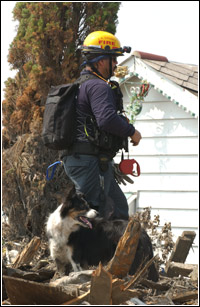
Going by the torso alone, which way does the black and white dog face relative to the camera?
to the viewer's left

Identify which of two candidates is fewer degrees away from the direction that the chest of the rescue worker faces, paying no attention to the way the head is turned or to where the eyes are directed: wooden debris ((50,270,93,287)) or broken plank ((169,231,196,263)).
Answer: the broken plank

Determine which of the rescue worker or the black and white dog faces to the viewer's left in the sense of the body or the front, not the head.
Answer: the black and white dog

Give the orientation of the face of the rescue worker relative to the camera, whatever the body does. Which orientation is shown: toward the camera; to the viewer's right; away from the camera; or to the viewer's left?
to the viewer's right

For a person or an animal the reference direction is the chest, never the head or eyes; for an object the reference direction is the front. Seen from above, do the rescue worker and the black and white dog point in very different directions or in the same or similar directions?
very different directions

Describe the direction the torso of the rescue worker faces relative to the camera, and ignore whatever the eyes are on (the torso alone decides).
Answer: to the viewer's right

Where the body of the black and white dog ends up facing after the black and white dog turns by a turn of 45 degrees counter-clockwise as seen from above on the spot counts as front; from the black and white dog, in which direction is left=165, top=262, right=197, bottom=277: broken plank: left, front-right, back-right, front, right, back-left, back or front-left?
back

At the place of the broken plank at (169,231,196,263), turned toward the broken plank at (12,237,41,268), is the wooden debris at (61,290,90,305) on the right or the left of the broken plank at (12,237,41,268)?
left

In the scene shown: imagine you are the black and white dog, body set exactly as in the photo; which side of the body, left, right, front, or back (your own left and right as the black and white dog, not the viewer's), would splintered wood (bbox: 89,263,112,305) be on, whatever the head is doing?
left

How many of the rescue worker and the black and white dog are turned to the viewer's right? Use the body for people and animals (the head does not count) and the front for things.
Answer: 1

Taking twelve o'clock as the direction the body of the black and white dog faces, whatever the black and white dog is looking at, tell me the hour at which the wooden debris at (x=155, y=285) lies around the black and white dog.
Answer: The wooden debris is roughly at 8 o'clock from the black and white dog.
